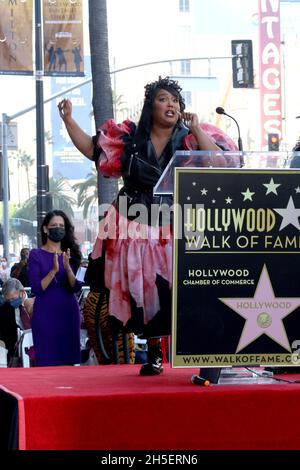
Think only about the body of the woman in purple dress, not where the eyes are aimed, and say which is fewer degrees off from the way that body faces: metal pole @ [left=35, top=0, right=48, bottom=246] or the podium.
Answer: the podium

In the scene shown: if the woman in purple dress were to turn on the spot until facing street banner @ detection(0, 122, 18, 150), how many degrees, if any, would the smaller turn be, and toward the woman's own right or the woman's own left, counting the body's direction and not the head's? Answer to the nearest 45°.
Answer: approximately 180°

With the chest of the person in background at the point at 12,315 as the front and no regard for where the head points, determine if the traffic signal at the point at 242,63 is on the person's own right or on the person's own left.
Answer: on the person's own left

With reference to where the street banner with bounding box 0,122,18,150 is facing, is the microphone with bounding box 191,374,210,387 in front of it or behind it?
in front

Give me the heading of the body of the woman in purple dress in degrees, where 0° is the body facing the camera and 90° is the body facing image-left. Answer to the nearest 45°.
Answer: approximately 0°

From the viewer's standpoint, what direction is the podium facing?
toward the camera

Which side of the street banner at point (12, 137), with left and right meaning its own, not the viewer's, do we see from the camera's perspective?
front

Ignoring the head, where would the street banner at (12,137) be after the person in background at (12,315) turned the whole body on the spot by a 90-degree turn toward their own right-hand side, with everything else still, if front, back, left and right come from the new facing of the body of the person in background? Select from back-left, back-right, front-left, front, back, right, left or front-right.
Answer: back-right

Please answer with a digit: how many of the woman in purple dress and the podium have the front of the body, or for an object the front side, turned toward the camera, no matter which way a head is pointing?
2
